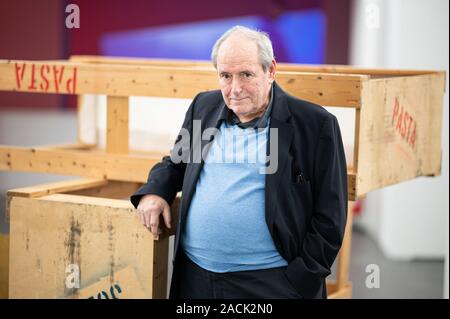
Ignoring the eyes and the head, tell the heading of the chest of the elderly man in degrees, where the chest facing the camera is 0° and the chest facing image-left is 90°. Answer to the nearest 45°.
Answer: approximately 45°

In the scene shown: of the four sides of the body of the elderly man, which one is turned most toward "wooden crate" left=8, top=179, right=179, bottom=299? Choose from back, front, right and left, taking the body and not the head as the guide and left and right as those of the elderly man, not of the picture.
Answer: right
